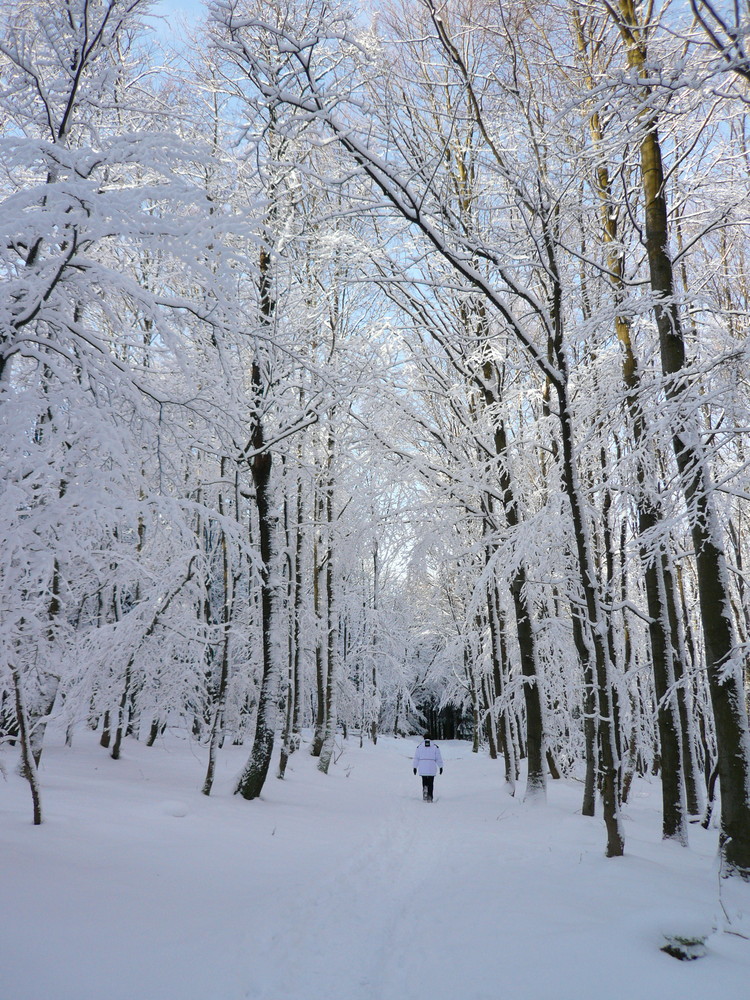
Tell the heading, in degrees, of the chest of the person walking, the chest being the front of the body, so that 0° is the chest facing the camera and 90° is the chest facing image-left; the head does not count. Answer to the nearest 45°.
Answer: approximately 180°
